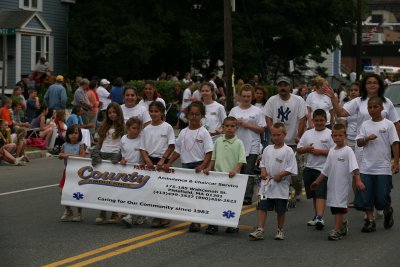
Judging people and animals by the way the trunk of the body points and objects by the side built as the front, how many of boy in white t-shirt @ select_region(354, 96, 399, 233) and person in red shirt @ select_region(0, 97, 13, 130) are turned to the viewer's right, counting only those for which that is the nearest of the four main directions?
1

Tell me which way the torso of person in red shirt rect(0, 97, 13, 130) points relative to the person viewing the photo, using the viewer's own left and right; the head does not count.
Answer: facing to the right of the viewer

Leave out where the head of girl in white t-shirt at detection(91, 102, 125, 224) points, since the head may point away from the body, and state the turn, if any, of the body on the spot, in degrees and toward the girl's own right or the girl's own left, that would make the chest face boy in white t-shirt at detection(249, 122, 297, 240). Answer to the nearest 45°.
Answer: approximately 90° to the girl's own left

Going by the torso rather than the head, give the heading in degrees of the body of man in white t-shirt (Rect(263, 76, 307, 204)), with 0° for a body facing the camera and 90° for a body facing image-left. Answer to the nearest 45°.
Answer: approximately 0°

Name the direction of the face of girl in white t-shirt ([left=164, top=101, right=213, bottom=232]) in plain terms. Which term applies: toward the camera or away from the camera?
toward the camera

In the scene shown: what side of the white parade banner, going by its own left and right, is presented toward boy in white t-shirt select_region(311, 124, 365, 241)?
left

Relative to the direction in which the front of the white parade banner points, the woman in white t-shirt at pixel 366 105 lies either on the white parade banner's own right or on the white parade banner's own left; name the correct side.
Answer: on the white parade banner's own left

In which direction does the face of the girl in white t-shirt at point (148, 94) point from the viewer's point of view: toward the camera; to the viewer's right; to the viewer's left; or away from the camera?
toward the camera

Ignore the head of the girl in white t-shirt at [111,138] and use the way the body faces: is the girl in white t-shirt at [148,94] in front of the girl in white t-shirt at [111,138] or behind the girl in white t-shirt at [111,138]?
behind

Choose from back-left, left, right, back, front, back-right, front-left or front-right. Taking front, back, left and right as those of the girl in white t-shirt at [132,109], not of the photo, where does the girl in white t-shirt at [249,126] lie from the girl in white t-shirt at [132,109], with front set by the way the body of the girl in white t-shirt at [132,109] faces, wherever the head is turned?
left

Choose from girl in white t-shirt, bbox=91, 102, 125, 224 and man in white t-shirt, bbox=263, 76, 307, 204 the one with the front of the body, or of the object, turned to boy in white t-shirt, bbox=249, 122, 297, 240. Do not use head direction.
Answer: the man in white t-shirt

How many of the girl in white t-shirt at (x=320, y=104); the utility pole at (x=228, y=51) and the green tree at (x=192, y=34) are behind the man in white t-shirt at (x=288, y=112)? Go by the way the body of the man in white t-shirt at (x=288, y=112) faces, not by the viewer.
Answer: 3

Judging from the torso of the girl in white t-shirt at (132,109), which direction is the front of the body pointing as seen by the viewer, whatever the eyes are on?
toward the camera

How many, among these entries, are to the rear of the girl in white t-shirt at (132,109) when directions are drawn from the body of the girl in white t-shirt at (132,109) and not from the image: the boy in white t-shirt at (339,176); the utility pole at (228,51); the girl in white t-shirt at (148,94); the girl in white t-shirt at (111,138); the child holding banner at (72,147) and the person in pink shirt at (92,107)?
3

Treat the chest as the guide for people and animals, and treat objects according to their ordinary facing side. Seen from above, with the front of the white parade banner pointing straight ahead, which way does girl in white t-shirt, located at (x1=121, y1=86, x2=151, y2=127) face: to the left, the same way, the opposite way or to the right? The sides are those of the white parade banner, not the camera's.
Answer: the same way
